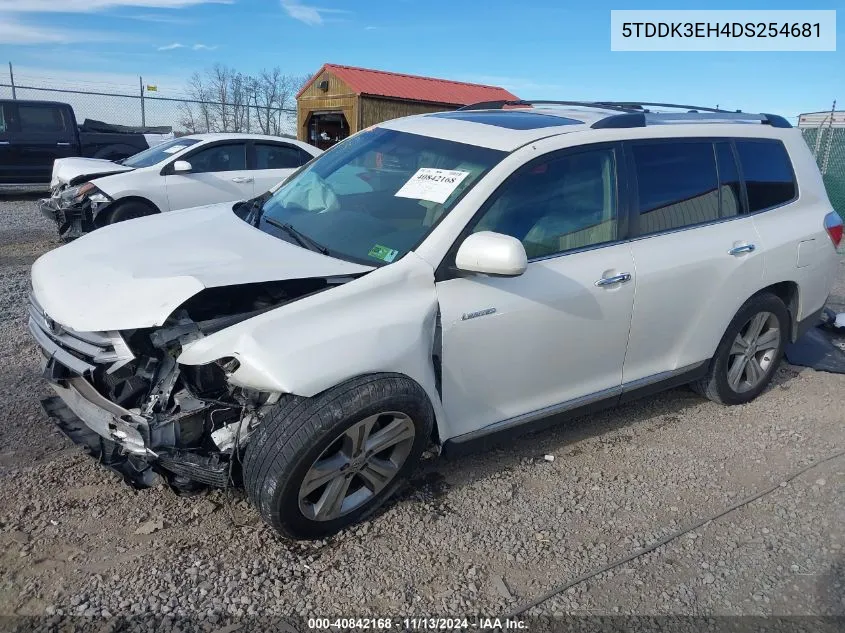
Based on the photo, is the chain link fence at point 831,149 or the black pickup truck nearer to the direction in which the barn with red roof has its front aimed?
the black pickup truck

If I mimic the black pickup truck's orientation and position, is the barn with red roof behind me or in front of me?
behind

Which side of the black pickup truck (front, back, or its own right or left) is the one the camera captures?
left

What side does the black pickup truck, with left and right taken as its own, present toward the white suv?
left

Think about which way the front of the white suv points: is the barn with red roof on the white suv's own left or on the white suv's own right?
on the white suv's own right

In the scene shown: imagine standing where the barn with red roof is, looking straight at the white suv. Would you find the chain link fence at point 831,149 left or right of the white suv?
left

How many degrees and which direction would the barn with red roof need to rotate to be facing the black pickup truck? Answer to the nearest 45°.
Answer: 0° — it already faces it
